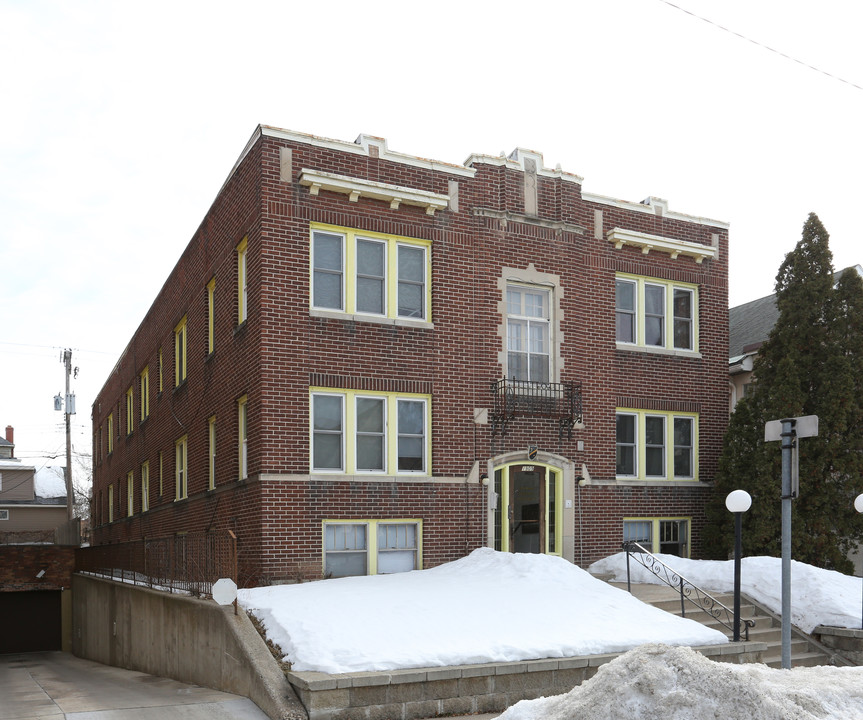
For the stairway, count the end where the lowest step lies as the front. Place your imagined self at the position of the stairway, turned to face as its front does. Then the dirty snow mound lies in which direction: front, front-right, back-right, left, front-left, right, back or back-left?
front-right

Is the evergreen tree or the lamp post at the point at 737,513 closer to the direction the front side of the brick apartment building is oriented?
the lamp post

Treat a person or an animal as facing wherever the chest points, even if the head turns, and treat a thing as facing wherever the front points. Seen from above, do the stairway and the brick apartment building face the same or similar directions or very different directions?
same or similar directions

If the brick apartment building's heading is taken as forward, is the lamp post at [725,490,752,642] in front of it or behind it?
in front

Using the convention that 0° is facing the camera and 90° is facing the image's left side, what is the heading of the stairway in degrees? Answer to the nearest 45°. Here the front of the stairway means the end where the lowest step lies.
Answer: approximately 315°

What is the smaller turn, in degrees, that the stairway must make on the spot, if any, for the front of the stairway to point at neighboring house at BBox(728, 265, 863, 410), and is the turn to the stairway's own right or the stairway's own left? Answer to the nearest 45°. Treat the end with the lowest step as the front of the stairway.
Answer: approximately 135° to the stairway's own left

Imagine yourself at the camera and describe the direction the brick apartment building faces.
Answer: facing the viewer and to the right of the viewer

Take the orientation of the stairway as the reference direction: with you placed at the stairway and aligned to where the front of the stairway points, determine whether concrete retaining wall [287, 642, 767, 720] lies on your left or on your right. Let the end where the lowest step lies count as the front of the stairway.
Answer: on your right

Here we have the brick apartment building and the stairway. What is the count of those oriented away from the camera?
0
